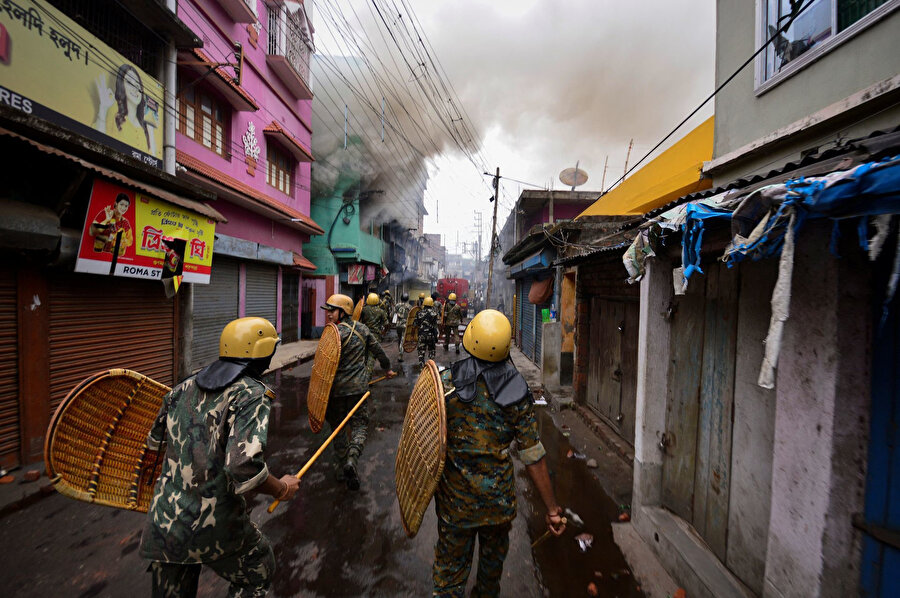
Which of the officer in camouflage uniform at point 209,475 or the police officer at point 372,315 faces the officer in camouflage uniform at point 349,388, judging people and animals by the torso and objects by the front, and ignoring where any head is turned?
the officer in camouflage uniform at point 209,475

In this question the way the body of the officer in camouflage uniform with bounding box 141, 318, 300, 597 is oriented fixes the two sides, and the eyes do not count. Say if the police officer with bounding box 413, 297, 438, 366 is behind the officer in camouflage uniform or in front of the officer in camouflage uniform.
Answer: in front

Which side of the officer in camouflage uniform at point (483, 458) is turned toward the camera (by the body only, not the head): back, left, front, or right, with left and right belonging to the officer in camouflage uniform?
back

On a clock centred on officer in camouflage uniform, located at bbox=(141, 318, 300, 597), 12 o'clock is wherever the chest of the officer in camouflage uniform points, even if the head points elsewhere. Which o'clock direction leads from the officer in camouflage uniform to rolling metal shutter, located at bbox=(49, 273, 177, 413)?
The rolling metal shutter is roughly at 10 o'clock from the officer in camouflage uniform.

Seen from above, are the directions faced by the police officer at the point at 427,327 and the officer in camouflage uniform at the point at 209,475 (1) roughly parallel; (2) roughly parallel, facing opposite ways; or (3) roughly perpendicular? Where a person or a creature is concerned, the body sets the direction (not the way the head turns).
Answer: roughly parallel

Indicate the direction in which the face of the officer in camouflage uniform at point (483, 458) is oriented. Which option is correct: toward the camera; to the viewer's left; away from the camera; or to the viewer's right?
away from the camera

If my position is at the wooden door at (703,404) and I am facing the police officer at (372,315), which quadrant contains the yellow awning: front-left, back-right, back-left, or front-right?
front-right

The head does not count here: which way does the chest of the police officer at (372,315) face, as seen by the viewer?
away from the camera

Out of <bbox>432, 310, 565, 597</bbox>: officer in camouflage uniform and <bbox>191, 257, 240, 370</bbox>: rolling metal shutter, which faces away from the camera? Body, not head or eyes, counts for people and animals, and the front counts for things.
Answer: the officer in camouflage uniform

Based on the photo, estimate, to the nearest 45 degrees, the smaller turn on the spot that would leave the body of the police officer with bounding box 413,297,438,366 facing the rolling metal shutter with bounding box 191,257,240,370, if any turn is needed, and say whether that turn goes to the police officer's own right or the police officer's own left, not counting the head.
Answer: approximately 90° to the police officer's own left

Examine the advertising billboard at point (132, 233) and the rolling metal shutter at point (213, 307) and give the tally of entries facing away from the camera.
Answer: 0

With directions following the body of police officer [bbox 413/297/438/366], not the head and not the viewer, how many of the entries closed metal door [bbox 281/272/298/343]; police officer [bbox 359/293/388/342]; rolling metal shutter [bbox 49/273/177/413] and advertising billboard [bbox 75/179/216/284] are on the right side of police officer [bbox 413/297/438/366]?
0

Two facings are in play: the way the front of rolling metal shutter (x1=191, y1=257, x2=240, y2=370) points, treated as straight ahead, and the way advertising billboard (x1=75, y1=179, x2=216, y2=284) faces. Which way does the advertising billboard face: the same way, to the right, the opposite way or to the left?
the same way

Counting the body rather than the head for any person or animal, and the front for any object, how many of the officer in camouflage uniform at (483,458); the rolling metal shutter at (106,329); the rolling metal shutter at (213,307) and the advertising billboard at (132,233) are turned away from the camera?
1

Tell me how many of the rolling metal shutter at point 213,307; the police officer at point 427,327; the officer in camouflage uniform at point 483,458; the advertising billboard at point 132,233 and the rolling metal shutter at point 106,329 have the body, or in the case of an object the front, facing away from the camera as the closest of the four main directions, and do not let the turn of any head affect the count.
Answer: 2

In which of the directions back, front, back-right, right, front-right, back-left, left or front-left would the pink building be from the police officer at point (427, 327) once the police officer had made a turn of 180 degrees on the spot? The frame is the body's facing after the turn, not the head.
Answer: right

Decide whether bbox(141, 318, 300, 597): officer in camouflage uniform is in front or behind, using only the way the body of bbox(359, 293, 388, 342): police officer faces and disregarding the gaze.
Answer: behind

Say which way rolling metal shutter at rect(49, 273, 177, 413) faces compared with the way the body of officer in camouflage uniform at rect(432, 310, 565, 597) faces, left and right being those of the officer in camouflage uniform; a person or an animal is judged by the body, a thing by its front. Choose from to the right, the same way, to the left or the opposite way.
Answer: to the right

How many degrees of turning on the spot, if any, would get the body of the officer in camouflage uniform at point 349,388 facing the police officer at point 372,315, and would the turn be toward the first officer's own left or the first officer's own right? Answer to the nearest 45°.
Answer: approximately 45° to the first officer's own right
